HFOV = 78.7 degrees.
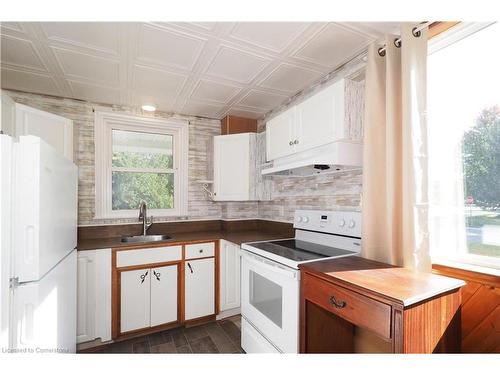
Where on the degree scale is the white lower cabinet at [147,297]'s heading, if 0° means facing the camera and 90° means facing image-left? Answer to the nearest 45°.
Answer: approximately 315°

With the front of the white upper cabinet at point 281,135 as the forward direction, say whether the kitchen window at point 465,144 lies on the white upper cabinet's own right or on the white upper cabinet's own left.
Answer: on the white upper cabinet's own left

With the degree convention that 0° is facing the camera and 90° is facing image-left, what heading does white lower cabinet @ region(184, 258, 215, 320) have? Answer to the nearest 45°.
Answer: approximately 315°

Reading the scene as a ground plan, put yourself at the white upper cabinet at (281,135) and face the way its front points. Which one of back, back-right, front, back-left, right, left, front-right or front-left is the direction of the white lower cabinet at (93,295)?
front-right

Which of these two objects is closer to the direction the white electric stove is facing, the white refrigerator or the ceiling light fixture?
the white refrigerator

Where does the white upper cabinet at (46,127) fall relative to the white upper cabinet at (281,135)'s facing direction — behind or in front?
in front

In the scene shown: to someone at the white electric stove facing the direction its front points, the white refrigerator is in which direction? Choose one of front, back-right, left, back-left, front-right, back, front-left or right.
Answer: front

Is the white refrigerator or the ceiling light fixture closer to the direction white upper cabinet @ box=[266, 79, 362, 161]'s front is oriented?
the white refrigerator

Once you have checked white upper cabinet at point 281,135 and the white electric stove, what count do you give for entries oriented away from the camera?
0

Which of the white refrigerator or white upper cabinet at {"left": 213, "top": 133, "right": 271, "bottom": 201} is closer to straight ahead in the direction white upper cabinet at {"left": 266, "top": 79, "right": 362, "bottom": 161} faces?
the white refrigerator
